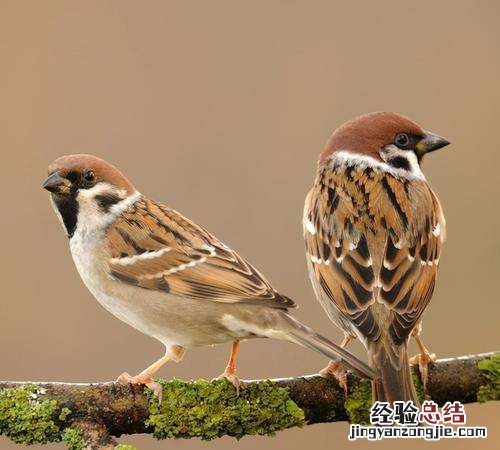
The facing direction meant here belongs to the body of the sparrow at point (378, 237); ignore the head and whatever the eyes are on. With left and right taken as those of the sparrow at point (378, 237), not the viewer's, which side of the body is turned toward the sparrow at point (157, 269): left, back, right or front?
left

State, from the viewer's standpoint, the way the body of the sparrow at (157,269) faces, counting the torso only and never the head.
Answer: to the viewer's left

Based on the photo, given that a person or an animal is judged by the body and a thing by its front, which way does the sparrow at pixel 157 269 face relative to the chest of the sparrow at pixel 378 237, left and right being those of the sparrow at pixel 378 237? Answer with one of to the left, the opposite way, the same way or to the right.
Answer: to the left

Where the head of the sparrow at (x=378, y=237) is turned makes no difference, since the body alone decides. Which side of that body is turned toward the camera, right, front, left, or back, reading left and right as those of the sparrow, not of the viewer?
back

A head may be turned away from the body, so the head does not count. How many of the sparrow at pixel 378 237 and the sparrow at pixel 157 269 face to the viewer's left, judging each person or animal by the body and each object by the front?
1

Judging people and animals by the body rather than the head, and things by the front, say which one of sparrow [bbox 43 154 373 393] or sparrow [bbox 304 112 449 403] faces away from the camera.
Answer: sparrow [bbox 304 112 449 403]

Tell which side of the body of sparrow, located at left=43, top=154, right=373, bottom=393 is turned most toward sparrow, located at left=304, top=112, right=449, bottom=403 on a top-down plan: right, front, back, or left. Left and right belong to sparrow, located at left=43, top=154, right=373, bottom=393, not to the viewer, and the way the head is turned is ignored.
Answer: back
